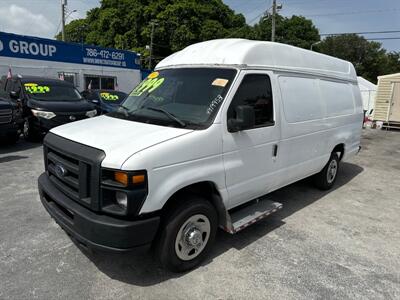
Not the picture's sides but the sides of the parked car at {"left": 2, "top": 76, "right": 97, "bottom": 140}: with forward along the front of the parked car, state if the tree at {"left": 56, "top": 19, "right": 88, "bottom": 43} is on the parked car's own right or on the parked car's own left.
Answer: on the parked car's own left

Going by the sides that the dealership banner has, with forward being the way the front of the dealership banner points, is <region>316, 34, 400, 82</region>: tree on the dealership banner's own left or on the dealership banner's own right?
on the dealership banner's own left

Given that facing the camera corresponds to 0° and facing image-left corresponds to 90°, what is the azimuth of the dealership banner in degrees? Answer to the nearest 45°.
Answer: approximately 315°

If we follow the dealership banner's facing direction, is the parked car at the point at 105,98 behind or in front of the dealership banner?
in front

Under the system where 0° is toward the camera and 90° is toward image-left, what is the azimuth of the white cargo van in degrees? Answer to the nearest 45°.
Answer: approximately 45°
